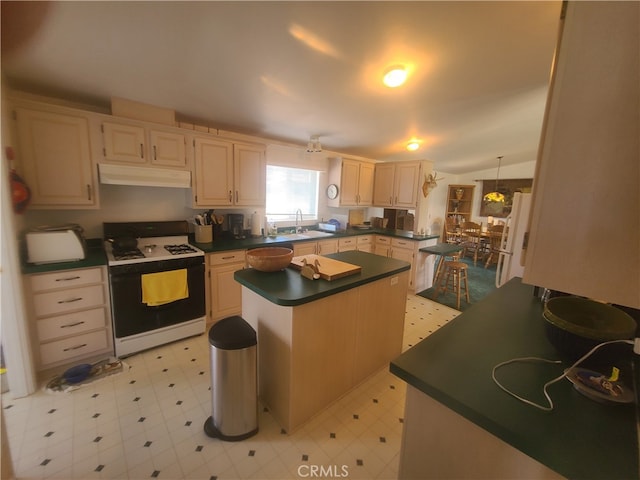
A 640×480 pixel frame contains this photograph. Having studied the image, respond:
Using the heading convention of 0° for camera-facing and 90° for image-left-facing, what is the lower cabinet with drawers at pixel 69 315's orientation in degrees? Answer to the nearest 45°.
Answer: approximately 0°

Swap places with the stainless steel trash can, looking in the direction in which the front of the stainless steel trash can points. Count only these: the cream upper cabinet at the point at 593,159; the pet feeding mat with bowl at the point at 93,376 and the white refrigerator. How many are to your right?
1

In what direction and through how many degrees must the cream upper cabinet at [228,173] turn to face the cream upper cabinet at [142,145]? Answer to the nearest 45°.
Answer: approximately 90° to its right

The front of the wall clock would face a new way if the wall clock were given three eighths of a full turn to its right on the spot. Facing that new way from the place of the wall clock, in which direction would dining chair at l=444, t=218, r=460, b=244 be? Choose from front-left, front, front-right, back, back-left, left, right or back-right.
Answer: back-right

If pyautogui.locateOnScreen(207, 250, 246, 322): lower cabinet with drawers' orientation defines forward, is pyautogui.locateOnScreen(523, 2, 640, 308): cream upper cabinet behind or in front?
in front

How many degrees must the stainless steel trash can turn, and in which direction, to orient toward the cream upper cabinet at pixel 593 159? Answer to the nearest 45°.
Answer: approximately 90° to its left

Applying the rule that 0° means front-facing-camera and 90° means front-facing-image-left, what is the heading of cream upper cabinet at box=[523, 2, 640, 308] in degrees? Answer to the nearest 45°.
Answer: approximately 90°

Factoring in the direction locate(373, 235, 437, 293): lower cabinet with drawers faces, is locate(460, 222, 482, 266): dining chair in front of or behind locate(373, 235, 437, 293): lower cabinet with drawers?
behind

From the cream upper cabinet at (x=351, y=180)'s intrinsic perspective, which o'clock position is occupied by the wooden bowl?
The wooden bowl is roughly at 2 o'clock from the cream upper cabinet.

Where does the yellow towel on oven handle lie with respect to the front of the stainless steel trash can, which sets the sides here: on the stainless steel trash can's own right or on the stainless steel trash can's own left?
on the stainless steel trash can's own right

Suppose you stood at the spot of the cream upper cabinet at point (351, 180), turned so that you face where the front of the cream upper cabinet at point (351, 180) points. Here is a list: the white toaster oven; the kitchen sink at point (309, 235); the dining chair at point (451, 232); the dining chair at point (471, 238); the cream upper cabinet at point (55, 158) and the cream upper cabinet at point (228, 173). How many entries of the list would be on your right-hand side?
4

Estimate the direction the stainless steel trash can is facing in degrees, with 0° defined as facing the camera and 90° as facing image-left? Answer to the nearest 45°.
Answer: approximately 45°

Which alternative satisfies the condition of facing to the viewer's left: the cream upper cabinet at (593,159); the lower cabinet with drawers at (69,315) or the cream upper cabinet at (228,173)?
the cream upper cabinet at (593,159)

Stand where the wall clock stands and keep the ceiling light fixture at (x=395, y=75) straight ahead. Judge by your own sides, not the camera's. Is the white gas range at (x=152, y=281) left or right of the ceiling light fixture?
right
